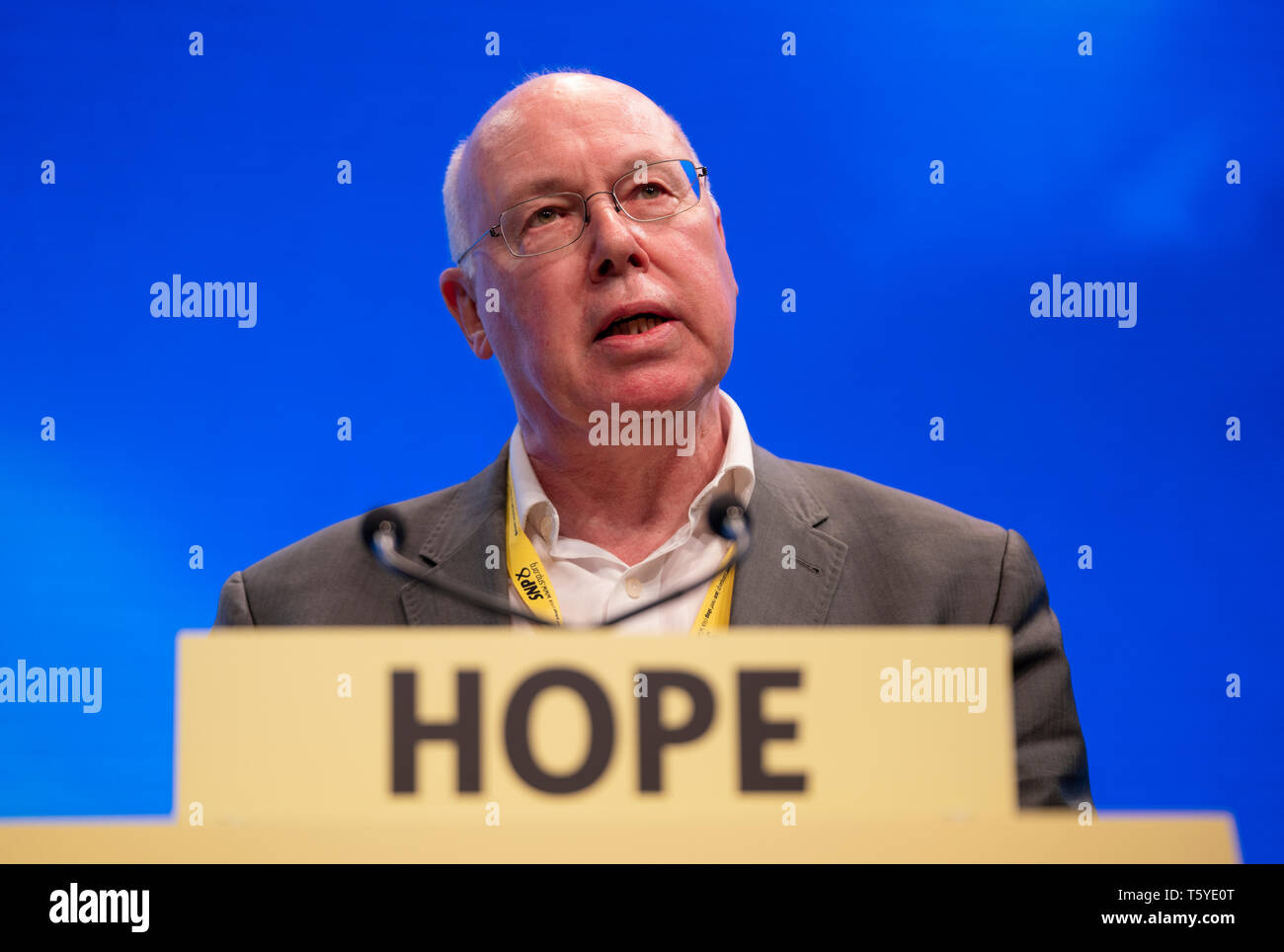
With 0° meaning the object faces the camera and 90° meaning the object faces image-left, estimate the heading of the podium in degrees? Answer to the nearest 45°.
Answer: approximately 0°

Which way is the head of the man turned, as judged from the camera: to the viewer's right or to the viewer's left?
to the viewer's right

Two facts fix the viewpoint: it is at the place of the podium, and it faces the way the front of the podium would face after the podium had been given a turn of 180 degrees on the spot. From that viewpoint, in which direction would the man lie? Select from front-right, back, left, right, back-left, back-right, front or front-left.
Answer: front
